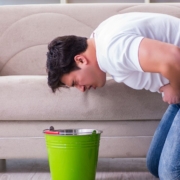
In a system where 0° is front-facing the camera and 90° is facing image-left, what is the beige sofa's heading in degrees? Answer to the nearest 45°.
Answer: approximately 0°
